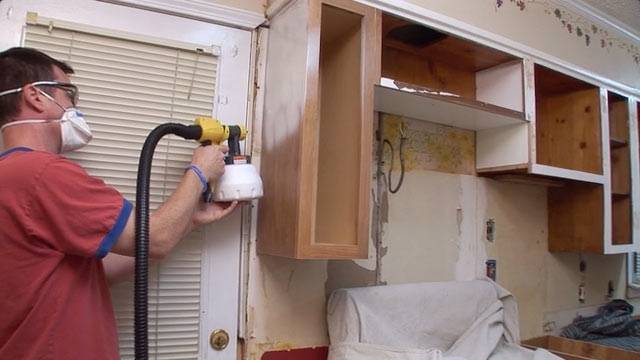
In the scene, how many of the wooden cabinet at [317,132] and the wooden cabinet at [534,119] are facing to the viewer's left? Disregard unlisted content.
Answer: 0

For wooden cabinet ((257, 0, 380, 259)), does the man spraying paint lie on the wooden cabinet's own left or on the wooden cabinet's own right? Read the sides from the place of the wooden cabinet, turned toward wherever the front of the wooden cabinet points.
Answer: on the wooden cabinet's own right

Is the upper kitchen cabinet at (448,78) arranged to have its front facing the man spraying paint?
no

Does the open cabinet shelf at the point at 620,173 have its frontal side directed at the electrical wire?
no

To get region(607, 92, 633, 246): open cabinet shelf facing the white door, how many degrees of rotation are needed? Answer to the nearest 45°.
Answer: approximately 90° to its right

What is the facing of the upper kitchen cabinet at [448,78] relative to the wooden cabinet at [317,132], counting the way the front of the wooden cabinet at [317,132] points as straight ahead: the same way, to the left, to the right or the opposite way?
the same way

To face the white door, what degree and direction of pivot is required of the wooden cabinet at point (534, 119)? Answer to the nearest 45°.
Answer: approximately 90° to its right

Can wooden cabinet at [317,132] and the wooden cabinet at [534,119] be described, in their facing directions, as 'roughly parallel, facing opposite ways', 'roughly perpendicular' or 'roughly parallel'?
roughly parallel

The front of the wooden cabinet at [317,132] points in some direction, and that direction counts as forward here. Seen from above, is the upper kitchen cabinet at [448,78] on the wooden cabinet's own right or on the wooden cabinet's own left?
on the wooden cabinet's own left

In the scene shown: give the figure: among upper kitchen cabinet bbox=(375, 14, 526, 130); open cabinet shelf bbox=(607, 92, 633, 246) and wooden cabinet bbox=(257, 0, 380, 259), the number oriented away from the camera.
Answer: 0

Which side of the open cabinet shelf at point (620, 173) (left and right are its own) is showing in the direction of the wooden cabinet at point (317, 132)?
right

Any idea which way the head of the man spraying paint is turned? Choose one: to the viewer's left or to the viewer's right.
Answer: to the viewer's right

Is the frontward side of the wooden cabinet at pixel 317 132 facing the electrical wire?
no

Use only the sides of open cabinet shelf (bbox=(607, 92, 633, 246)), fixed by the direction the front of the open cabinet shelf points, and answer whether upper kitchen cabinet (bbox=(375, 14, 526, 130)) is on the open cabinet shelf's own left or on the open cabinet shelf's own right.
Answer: on the open cabinet shelf's own right

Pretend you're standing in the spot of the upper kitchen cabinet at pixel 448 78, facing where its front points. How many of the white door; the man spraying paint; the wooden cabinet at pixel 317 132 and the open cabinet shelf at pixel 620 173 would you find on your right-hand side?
3

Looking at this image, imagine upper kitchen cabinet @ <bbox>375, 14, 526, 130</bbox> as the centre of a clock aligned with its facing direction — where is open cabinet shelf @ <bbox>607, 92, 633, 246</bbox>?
The open cabinet shelf is roughly at 9 o'clock from the upper kitchen cabinet.
